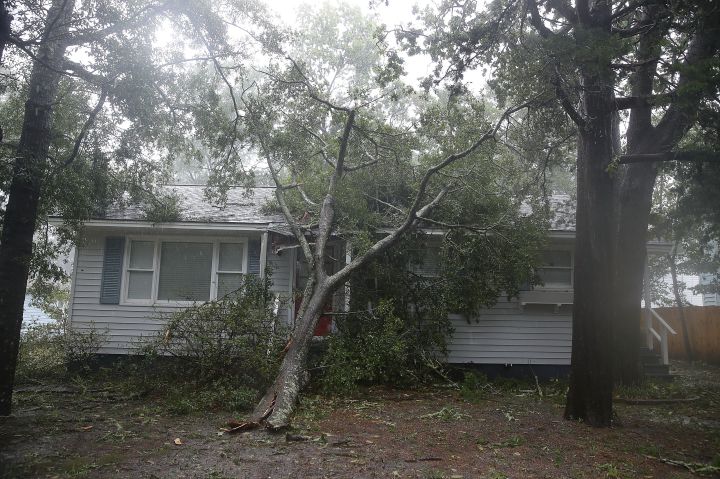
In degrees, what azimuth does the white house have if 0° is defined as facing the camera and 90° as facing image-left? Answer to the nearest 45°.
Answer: approximately 0°

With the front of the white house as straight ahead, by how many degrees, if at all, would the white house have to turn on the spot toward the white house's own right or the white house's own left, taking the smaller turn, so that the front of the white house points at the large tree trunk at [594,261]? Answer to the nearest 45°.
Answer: approximately 45° to the white house's own left

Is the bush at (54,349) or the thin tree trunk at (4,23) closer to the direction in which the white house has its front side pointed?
the thin tree trunk

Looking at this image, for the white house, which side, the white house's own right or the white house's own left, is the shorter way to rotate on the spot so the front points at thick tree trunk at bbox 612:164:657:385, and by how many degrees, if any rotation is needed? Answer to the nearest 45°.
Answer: approximately 90° to the white house's own left

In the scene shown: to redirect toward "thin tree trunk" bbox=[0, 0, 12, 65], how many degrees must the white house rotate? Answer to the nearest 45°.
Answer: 0° — it already faces it

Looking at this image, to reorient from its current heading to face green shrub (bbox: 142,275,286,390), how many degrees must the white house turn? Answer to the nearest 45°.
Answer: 0° — it already faces it

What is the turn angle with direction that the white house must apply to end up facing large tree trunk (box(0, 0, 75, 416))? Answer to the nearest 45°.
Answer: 0° — it already faces it
